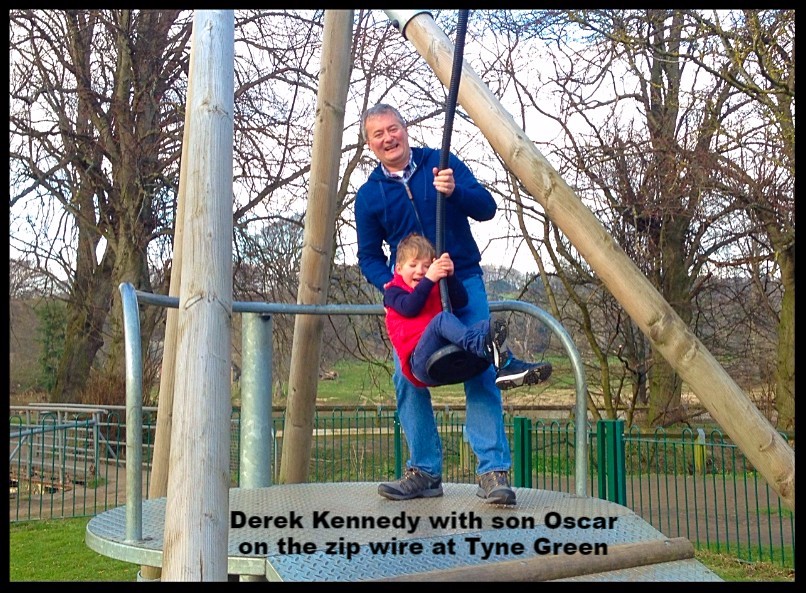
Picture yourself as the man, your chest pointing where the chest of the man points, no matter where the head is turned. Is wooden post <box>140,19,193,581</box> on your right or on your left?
on your right

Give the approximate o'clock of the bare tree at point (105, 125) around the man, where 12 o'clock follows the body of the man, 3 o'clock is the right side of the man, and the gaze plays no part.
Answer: The bare tree is roughly at 5 o'clock from the man.

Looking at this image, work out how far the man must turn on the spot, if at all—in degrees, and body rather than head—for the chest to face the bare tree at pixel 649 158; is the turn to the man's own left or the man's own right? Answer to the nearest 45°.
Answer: approximately 180°

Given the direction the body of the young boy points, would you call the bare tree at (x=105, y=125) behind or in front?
behind

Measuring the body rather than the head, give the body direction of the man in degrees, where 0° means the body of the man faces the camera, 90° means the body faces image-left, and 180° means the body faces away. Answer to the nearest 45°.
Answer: approximately 0°
